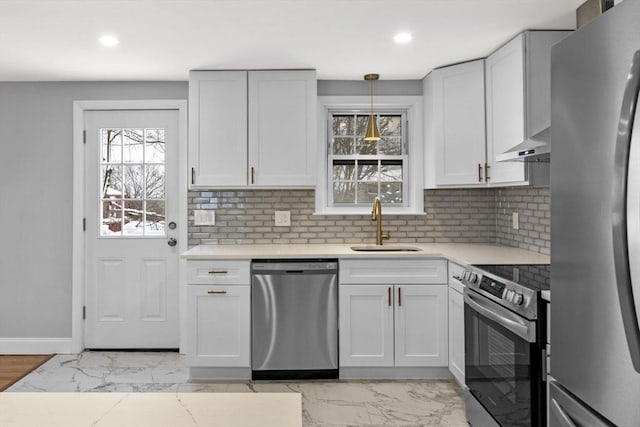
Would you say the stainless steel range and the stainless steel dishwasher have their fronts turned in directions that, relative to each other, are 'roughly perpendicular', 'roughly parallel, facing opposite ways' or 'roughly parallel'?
roughly perpendicular

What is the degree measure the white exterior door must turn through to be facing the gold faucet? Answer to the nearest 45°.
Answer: approximately 45° to its left

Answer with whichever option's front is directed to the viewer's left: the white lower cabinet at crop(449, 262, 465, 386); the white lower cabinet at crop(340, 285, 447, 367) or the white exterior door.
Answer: the white lower cabinet at crop(449, 262, 465, 386)

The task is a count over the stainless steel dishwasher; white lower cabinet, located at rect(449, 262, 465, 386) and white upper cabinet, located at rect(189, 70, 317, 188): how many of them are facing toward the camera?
2

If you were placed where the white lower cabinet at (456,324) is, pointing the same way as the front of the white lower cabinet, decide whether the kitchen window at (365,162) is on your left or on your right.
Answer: on your right

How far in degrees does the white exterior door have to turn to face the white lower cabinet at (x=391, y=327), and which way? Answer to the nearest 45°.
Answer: approximately 45° to its left

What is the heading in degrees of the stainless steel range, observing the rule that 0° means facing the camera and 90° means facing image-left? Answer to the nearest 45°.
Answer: approximately 45°

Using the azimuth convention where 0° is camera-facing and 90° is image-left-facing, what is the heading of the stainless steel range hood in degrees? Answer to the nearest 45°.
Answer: approximately 45°
